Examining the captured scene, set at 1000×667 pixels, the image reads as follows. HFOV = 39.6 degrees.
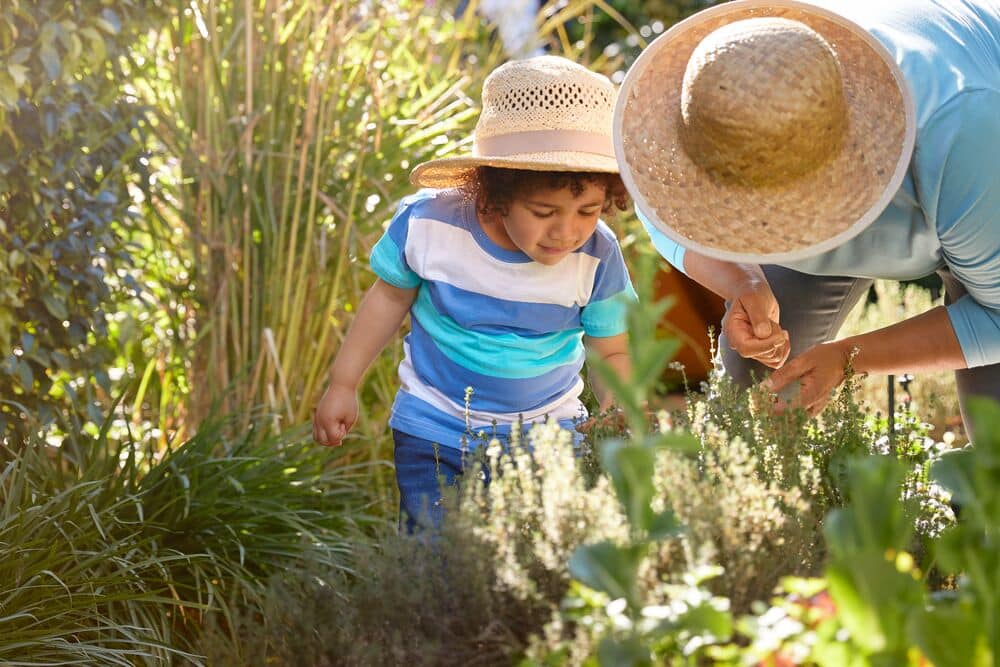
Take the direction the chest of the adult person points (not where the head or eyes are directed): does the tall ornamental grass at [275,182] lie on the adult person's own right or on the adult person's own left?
on the adult person's own right

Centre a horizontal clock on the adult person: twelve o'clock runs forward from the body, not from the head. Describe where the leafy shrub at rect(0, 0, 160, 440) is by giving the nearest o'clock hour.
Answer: The leafy shrub is roughly at 2 o'clock from the adult person.

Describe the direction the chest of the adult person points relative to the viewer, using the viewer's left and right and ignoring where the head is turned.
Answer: facing the viewer and to the left of the viewer

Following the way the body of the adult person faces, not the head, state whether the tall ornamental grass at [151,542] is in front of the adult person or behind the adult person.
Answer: in front

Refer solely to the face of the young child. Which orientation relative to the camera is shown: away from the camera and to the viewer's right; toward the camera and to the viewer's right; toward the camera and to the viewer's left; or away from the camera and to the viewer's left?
toward the camera and to the viewer's right

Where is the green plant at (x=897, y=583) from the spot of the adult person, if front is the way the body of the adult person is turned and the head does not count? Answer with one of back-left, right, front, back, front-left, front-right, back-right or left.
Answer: front-left
